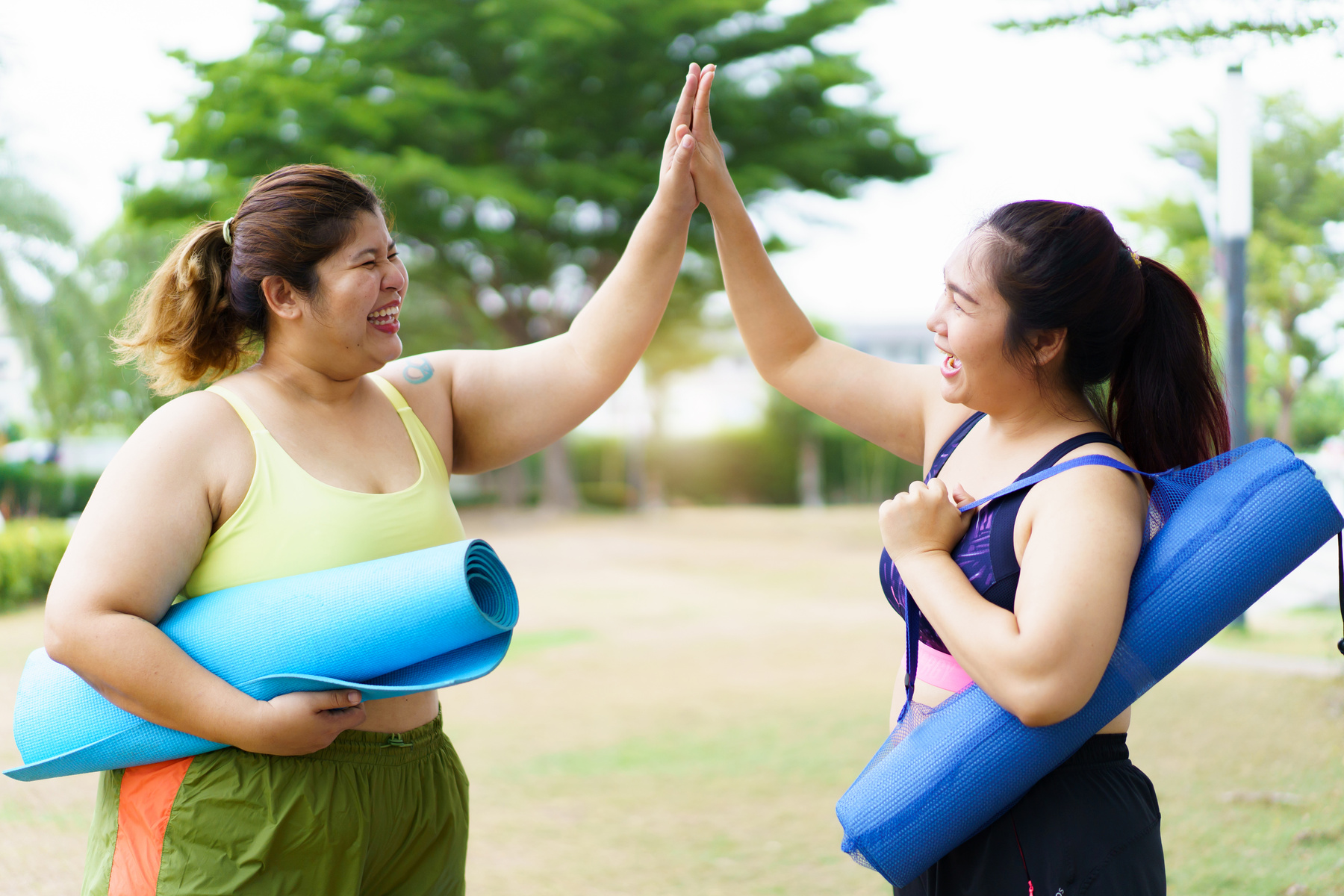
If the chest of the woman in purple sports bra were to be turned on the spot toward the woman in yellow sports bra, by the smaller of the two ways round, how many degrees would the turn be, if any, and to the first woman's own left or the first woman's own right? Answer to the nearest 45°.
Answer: approximately 45° to the first woman's own right

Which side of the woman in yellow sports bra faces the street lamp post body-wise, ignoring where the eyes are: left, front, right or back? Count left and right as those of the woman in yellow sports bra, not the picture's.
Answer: left

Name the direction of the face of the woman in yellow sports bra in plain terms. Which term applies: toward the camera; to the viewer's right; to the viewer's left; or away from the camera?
to the viewer's right

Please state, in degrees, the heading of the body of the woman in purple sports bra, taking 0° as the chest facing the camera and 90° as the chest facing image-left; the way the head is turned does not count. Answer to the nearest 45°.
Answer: approximately 45°

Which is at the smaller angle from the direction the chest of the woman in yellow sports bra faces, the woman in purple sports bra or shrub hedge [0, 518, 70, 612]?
the woman in purple sports bra

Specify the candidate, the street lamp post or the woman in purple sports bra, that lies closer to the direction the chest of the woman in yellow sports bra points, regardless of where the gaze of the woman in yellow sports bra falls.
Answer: the woman in purple sports bra

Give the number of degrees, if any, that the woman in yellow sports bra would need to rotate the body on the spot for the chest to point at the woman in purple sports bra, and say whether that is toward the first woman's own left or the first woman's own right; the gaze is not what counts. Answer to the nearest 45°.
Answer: approximately 45° to the first woman's own left

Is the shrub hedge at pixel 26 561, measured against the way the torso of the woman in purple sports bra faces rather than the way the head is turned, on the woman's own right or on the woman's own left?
on the woman's own right

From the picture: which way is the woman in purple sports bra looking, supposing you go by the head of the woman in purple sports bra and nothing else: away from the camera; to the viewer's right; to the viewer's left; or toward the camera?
to the viewer's left
